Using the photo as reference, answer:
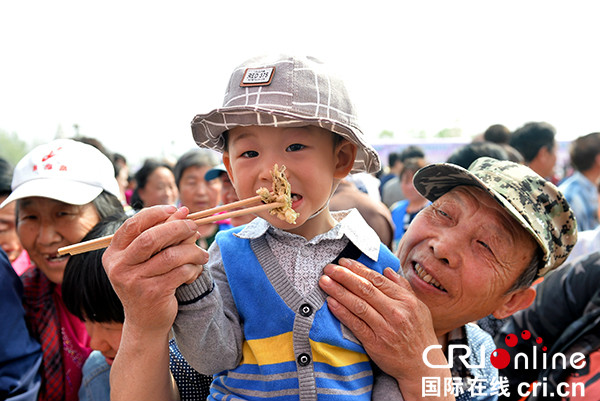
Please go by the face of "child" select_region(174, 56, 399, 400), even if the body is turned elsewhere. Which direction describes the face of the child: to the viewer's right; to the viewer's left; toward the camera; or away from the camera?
toward the camera

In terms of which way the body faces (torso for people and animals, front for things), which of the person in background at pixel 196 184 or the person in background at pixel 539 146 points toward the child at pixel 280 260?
the person in background at pixel 196 184

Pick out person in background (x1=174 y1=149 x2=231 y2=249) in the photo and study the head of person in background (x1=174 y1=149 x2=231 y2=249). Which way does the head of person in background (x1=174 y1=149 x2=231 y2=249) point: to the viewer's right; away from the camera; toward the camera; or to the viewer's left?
toward the camera

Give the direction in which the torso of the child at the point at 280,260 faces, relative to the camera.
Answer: toward the camera

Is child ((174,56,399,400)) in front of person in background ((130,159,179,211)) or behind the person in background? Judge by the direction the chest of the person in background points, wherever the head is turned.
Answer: in front

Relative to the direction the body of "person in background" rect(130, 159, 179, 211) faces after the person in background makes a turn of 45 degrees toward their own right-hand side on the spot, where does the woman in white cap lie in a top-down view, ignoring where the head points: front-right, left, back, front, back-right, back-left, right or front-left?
front

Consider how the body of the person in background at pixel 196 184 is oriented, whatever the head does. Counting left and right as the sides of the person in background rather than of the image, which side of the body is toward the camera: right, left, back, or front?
front

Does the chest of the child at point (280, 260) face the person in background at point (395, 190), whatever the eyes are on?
no

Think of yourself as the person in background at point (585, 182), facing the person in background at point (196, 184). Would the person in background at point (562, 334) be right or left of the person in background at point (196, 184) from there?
left

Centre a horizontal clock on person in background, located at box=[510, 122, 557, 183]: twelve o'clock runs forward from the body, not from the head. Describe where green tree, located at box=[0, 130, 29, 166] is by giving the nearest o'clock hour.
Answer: The green tree is roughly at 8 o'clock from the person in background.

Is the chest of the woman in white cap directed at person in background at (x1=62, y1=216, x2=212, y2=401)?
no

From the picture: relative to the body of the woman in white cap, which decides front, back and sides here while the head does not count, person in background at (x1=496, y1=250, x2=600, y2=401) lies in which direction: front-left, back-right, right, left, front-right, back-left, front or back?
left

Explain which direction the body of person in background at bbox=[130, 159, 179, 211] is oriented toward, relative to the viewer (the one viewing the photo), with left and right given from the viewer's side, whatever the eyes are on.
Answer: facing the viewer and to the right of the viewer

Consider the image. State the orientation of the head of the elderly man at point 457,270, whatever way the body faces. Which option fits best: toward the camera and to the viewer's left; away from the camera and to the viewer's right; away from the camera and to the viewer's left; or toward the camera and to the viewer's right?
toward the camera and to the viewer's left

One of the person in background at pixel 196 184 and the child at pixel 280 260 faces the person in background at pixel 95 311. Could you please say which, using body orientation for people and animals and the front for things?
the person in background at pixel 196 184
